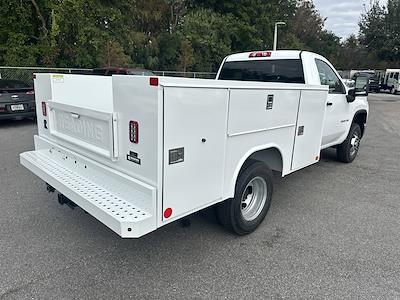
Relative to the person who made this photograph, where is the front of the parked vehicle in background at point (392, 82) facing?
facing the viewer and to the left of the viewer

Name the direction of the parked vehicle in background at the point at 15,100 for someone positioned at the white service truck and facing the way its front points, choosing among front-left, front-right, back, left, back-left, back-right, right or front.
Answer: left

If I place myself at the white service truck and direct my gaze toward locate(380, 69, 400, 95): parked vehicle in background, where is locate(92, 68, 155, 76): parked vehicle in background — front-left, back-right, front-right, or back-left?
front-left

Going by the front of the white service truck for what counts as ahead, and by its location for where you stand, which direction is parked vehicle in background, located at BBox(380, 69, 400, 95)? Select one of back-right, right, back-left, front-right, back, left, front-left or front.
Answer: front

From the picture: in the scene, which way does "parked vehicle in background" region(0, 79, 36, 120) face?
away from the camera

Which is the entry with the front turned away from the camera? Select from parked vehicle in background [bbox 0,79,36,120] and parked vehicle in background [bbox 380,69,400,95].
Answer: parked vehicle in background [bbox 0,79,36,120]

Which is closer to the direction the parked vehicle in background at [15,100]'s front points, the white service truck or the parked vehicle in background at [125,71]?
the parked vehicle in background

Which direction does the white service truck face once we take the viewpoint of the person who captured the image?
facing away from the viewer and to the right of the viewer

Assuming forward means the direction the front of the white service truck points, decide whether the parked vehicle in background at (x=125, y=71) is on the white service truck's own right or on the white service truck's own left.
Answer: on the white service truck's own left

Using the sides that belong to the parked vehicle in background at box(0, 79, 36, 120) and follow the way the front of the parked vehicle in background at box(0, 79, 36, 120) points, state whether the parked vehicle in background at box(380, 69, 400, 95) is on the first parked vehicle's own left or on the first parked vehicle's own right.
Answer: on the first parked vehicle's own right

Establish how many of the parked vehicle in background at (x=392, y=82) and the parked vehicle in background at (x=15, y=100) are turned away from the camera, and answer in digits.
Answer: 1
